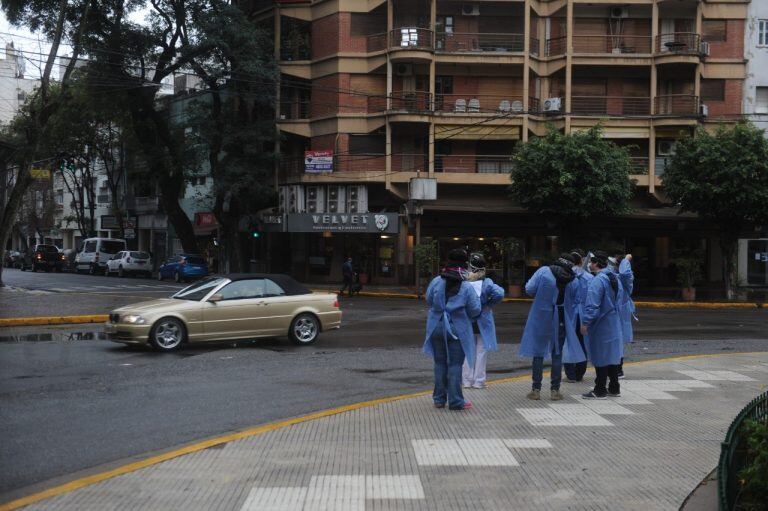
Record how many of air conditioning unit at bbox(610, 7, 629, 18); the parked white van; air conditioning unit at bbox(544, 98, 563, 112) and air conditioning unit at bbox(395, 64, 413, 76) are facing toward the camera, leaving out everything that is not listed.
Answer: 3

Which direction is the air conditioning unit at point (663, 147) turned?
toward the camera

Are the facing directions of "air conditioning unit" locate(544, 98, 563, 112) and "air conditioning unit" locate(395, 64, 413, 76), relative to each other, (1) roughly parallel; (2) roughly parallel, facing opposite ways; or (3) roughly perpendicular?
roughly parallel

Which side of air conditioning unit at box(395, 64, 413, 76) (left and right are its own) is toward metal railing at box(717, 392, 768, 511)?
front

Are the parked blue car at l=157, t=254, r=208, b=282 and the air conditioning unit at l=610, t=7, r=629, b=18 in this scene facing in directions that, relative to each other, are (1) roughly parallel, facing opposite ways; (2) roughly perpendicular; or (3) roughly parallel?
roughly perpendicular

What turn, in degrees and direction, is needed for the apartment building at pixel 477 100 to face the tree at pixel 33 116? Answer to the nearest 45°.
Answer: approximately 45° to its right

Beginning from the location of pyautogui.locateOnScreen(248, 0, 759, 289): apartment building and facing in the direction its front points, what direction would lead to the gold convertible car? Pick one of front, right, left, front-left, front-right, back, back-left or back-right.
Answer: front

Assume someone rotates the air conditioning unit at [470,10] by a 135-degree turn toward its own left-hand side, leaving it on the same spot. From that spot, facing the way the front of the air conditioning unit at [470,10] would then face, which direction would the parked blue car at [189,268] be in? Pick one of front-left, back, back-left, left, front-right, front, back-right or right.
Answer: back-left

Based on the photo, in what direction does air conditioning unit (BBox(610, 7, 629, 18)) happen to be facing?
toward the camera

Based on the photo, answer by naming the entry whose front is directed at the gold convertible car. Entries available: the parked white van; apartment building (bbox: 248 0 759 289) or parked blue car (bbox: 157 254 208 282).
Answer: the apartment building

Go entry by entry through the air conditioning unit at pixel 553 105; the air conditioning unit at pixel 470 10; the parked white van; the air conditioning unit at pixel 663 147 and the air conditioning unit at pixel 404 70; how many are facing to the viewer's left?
0

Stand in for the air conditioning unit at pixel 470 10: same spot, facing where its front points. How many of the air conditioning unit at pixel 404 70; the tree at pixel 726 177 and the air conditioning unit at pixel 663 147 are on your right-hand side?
1

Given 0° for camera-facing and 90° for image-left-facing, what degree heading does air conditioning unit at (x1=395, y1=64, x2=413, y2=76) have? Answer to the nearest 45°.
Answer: approximately 0°

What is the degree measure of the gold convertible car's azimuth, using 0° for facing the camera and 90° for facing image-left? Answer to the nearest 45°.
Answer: approximately 90°

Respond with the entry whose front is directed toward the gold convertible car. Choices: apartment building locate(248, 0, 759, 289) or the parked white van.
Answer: the apartment building

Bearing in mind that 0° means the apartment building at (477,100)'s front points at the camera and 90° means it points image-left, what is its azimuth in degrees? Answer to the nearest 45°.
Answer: approximately 0°

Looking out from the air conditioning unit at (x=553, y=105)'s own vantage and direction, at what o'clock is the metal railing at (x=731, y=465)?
The metal railing is roughly at 12 o'clock from the air conditioning unit.
